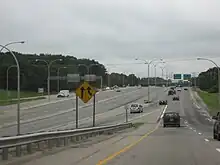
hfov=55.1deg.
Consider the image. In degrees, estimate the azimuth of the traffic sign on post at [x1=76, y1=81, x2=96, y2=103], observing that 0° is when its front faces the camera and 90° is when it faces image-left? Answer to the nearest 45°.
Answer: approximately 0°

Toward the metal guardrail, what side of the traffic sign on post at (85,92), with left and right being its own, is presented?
front
